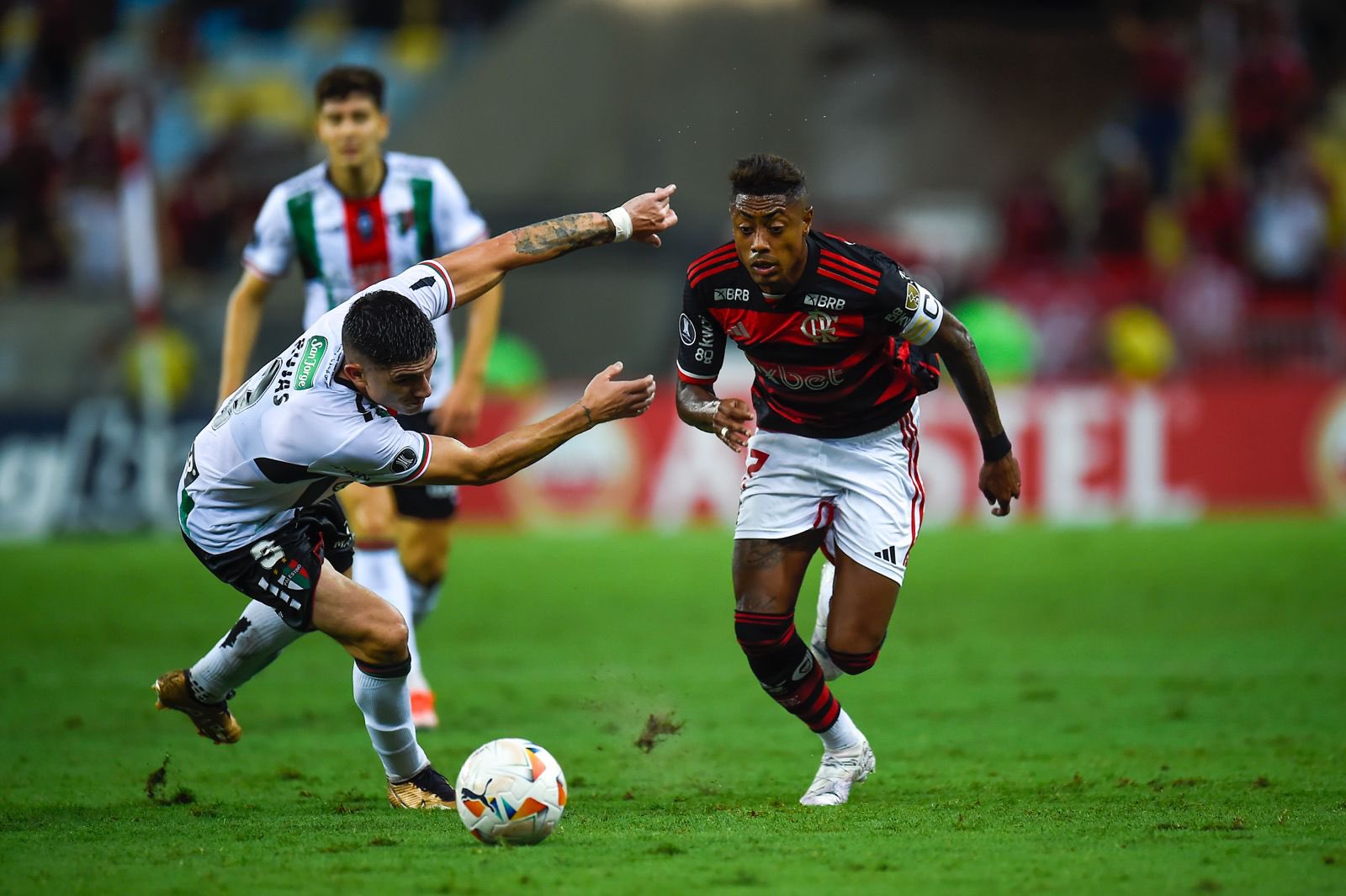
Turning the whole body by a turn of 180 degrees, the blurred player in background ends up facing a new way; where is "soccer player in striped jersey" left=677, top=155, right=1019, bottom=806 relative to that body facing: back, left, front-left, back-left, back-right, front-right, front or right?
back-right

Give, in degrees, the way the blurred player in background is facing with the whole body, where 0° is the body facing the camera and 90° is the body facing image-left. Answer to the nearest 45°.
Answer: approximately 0°

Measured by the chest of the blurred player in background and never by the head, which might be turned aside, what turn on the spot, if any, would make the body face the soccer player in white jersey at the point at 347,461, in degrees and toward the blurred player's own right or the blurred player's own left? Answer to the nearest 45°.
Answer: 0° — they already face them

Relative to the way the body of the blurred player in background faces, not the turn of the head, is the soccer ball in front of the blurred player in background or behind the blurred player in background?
in front
